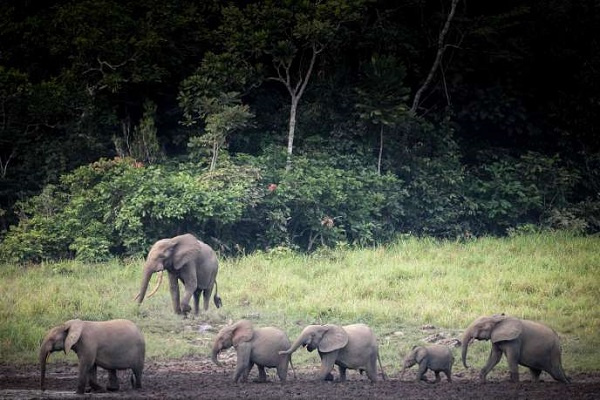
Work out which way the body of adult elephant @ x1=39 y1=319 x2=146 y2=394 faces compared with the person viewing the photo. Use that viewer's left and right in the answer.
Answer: facing to the left of the viewer

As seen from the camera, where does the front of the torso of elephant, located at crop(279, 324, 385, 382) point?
to the viewer's left

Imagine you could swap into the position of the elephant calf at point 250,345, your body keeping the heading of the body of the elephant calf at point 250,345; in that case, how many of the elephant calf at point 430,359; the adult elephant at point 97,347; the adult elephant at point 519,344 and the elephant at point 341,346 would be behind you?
3

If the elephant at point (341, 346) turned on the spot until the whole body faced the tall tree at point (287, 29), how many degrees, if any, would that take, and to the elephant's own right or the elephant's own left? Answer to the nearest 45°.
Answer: approximately 90° to the elephant's own right

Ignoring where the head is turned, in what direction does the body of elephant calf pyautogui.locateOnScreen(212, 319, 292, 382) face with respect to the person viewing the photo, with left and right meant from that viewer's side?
facing to the left of the viewer

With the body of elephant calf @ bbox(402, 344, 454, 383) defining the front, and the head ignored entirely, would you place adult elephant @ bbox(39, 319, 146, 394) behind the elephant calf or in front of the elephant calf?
in front

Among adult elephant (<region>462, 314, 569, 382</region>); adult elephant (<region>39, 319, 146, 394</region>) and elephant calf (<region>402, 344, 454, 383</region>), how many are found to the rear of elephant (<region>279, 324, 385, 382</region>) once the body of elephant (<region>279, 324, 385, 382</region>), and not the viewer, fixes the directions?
2

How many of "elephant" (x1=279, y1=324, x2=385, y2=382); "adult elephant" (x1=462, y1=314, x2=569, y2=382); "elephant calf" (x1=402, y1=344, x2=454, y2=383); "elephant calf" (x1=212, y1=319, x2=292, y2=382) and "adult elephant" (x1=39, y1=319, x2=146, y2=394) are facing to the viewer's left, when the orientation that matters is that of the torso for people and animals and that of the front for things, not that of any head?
5

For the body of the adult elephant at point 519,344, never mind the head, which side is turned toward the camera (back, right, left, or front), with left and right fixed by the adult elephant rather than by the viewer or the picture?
left

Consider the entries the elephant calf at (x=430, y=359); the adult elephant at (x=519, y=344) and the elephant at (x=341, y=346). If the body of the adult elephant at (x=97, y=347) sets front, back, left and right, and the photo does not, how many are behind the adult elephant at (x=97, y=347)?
3

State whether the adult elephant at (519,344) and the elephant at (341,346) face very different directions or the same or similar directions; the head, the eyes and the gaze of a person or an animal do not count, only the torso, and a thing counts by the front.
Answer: same or similar directions

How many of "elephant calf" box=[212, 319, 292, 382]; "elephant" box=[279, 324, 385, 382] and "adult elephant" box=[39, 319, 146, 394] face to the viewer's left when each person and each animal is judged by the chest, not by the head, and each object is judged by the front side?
3

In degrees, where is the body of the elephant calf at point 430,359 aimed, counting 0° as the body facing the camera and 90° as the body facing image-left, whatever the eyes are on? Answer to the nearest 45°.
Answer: approximately 90°

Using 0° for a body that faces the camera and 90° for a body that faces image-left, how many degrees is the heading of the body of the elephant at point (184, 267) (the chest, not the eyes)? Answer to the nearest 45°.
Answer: approximately 45°

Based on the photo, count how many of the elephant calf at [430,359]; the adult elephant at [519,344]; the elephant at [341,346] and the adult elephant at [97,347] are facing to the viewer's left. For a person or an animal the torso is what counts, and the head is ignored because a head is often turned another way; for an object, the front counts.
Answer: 4
